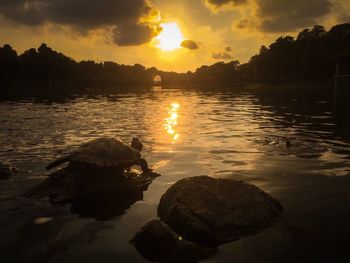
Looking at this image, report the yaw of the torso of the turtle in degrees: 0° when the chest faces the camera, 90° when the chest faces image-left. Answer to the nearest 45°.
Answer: approximately 270°

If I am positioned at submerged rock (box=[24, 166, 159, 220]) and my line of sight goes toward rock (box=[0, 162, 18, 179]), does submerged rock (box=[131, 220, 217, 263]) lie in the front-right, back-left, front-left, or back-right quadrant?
back-left

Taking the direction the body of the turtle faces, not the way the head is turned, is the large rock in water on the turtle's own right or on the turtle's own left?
on the turtle's own right

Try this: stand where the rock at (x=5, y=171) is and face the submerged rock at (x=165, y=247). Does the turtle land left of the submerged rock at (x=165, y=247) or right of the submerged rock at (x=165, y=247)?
left

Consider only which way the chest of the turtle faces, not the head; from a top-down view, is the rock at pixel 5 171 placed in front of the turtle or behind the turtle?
behind

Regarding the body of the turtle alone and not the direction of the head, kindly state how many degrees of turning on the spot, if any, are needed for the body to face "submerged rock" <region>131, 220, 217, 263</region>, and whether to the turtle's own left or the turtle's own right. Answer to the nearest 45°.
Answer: approximately 90° to the turtle's own right
